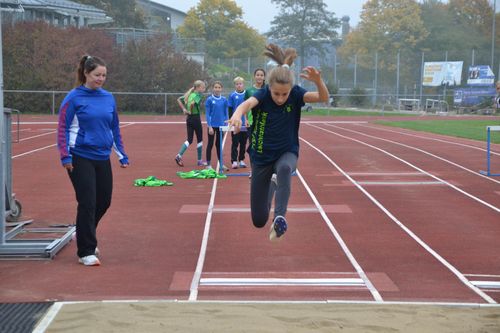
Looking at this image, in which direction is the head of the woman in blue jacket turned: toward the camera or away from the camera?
toward the camera

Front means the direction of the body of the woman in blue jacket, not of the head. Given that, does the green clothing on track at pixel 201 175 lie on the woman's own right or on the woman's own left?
on the woman's own left

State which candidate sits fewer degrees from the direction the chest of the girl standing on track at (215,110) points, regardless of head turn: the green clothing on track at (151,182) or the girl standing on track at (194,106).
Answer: the green clothing on track

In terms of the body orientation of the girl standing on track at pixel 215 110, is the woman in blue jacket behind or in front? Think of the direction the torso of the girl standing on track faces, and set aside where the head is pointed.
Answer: in front

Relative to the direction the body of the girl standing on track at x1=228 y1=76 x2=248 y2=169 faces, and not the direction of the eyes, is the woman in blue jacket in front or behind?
in front

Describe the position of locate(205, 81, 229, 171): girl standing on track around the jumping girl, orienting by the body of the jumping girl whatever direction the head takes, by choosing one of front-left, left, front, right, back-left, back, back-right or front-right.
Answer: back

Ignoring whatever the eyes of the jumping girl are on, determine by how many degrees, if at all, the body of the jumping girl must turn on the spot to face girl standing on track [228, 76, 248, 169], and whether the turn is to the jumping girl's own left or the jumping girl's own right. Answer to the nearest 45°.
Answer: approximately 180°

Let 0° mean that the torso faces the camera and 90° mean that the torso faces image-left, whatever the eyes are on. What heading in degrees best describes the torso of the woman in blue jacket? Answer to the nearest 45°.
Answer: approximately 315°

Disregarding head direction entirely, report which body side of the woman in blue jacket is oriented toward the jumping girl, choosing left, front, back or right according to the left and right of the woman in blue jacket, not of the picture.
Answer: front

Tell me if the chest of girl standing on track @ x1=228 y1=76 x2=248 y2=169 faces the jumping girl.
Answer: yes

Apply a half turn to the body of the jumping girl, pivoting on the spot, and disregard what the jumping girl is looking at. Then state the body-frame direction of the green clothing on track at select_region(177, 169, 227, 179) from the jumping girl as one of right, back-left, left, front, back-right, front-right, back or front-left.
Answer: front

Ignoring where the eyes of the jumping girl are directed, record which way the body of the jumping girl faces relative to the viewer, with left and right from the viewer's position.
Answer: facing the viewer

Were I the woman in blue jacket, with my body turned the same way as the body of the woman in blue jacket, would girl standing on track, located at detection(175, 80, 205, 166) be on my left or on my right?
on my left
